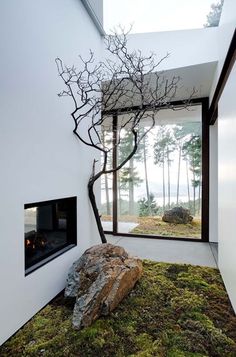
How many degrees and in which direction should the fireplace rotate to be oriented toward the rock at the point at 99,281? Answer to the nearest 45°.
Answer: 0° — it already faces it

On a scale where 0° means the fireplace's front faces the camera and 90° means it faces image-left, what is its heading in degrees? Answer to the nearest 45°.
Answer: approximately 315°

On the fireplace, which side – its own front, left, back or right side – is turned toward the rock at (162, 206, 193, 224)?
left
